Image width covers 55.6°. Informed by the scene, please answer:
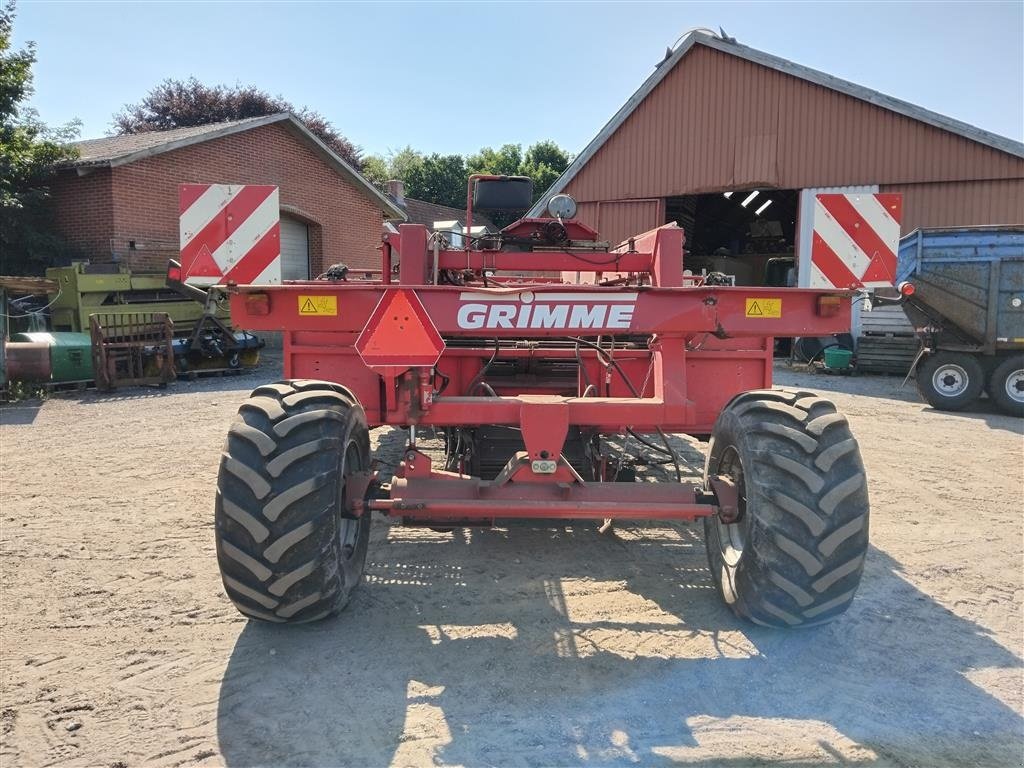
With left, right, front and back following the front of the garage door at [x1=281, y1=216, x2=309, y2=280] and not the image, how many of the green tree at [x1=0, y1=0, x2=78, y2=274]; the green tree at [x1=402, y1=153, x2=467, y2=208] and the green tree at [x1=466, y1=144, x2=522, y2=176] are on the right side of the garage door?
1

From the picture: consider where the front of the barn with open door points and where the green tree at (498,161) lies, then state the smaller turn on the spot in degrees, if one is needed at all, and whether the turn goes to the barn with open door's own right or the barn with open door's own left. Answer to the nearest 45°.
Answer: approximately 90° to the barn with open door's own right

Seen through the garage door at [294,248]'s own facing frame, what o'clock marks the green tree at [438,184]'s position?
The green tree is roughly at 8 o'clock from the garage door.

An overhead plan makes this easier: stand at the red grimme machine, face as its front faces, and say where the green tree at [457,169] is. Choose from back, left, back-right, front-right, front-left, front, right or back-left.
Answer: front

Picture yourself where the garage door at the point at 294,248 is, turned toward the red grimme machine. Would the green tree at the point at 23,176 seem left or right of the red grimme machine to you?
right

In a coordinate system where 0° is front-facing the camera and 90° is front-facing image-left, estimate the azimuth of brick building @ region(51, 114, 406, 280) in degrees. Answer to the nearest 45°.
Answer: approximately 315°

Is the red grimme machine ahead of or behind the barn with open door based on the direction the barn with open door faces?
ahead

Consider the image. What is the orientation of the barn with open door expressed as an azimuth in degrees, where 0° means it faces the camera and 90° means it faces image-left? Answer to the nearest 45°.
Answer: approximately 45°

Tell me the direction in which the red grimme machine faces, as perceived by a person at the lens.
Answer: facing away from the viewer

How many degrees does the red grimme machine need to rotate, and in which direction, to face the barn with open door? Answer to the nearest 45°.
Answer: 0° — it already faces it
